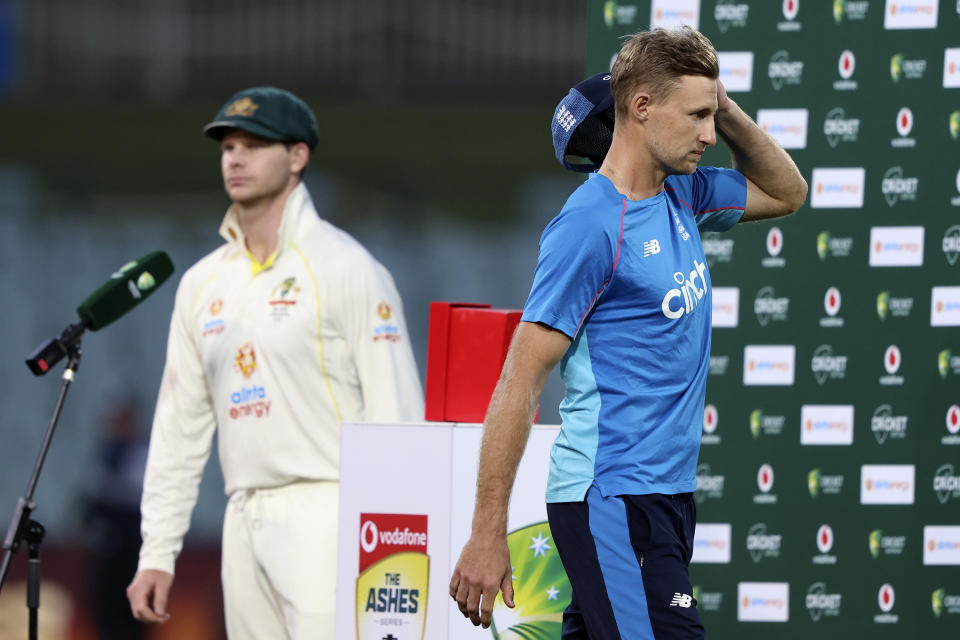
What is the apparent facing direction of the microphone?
to the viewer's right
